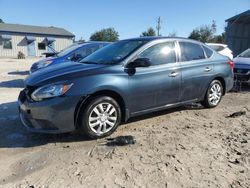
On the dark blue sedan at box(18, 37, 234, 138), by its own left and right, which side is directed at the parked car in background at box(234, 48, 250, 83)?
back

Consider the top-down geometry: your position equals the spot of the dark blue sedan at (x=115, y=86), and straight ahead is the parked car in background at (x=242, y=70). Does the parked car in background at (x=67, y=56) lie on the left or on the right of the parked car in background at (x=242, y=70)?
left

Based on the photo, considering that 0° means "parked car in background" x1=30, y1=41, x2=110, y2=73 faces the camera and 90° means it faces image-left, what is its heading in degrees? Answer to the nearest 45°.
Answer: approximately 45°

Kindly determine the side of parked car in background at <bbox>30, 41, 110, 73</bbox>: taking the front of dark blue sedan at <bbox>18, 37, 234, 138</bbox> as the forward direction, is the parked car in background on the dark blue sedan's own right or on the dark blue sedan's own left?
on the dark blue sedan's own right

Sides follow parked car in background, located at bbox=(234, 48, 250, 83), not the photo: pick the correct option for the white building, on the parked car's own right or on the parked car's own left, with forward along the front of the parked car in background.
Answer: on the parked car's own right

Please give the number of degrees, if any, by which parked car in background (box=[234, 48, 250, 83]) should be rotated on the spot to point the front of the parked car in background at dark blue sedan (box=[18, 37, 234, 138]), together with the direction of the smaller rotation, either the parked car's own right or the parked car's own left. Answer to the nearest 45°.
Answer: approximately 45° to the parked car's own left

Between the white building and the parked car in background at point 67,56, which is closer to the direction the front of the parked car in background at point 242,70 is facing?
the parked car in background

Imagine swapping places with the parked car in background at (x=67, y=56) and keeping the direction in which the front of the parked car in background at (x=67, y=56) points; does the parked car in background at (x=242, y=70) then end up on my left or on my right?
on my left

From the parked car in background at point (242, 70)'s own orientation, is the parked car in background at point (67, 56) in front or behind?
in front

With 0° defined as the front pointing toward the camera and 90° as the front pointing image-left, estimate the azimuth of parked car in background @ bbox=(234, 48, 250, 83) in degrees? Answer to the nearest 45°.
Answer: approximately 45°

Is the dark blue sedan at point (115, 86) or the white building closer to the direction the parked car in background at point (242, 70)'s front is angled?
the dark blue sedan

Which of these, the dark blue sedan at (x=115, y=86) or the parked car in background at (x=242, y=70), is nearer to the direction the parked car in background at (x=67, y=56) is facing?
the dark blue sedan
